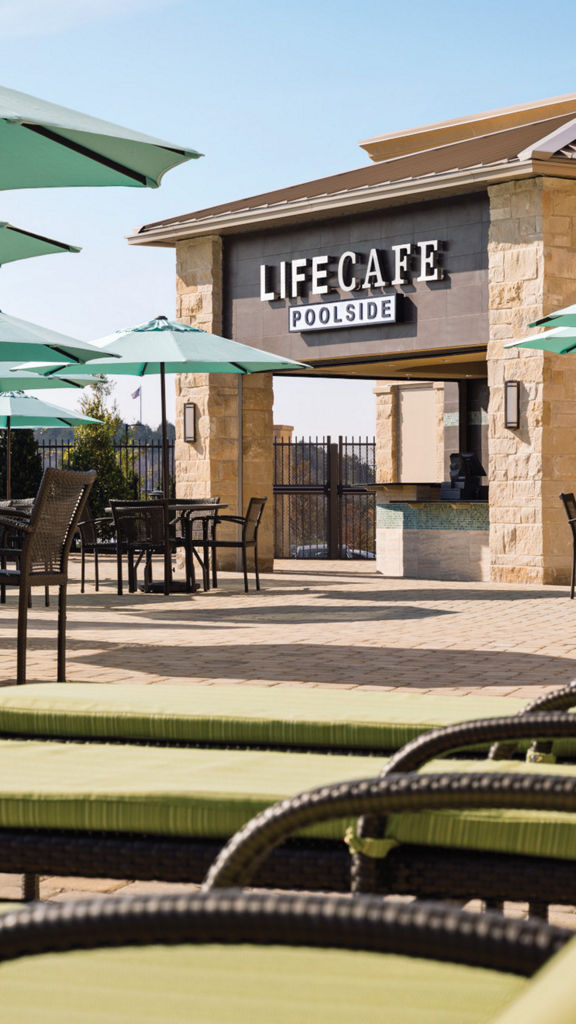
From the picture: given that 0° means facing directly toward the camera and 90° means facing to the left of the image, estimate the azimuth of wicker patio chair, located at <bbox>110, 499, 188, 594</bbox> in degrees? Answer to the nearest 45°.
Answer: approximately 225°

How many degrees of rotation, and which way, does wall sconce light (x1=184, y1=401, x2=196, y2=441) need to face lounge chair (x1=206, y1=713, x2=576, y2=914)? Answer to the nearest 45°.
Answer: approximately 45° to its left

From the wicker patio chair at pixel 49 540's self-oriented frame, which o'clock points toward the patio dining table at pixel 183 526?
The patio dining table is roughly at 2 o'clock from the wicker patio chair.

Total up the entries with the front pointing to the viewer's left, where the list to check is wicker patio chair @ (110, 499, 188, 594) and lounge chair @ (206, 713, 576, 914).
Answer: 1

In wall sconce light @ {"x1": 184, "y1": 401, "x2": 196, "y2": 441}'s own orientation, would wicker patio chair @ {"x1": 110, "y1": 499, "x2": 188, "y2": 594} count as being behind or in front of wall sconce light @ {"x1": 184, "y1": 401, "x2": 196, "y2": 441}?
in front

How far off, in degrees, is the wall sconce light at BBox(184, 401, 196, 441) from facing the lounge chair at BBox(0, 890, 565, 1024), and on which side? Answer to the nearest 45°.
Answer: approximately 45° to its left

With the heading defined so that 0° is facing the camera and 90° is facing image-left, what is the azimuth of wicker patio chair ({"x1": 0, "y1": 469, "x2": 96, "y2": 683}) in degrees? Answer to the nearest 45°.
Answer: approximately 135°

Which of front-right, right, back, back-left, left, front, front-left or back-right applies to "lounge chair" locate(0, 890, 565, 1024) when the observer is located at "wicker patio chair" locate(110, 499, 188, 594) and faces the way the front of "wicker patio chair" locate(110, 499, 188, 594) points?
back-right

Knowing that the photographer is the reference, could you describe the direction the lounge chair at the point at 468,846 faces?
facing to the left of the viewer
